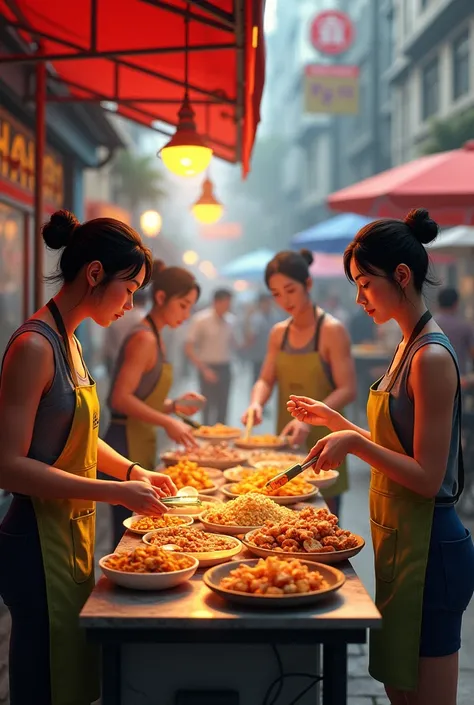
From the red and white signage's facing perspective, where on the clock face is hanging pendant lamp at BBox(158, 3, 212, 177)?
The hanging pendant lamp is roughly at 12 o'clock from the red and white signage.

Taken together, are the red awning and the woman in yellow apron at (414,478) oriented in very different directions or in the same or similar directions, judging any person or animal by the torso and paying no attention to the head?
very different directions

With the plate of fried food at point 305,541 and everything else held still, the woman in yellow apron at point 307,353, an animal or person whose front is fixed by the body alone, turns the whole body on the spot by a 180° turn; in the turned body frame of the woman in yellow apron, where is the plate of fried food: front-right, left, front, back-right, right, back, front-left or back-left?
back-right

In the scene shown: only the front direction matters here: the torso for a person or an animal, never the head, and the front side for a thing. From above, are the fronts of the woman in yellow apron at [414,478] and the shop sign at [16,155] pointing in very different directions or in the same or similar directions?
very different directions

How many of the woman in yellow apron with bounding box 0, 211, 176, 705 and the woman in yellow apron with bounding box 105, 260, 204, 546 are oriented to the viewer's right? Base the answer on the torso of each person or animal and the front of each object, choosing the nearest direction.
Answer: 2

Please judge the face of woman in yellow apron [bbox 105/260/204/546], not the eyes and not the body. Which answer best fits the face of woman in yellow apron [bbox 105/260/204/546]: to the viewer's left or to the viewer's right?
to the viewer's right

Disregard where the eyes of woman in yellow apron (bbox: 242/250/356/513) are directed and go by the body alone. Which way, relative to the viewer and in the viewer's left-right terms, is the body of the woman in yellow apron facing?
facing the viewer and to the left of the viewer

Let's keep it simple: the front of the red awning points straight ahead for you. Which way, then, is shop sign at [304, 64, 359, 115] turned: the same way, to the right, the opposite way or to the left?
to the right

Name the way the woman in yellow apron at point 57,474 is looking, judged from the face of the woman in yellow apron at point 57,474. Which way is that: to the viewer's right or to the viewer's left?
to the viewer's right

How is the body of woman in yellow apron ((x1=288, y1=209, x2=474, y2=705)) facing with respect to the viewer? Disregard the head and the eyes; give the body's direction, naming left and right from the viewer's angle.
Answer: facing to the left of the viewer

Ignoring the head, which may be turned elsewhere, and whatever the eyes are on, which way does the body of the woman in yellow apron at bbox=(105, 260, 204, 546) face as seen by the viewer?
to the viewer's right

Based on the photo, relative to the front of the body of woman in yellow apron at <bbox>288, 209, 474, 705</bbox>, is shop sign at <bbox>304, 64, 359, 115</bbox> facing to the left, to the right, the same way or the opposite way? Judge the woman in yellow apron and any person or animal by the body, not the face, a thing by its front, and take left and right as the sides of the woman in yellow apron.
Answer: to the left

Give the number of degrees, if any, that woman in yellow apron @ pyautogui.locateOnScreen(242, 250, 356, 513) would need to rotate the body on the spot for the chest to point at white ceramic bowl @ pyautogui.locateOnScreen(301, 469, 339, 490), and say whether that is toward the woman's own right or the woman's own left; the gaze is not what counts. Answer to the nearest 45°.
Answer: approximately 45° to the woman's own left

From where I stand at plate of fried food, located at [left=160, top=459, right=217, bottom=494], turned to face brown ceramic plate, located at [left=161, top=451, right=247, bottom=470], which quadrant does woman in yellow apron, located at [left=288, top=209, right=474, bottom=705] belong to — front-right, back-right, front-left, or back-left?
back-right

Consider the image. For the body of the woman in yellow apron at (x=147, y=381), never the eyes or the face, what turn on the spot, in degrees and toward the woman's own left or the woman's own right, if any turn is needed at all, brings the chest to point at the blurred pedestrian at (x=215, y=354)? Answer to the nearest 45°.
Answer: approximately 90° to the woman's own left
